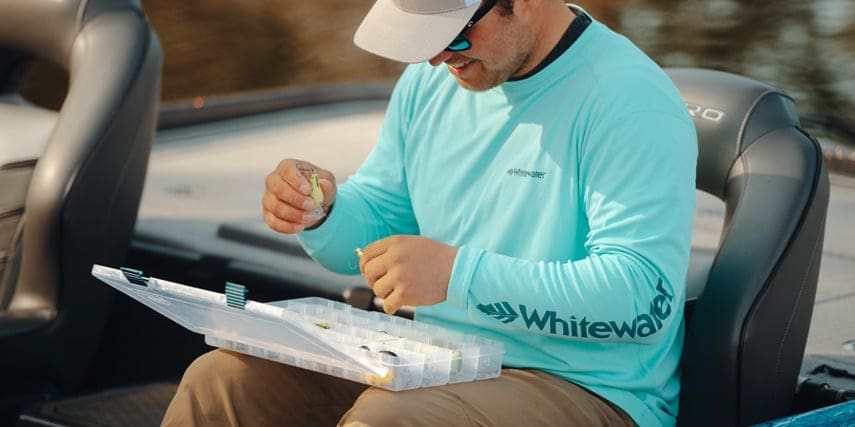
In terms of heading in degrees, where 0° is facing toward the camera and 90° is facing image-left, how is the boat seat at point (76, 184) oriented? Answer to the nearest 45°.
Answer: approximately 45°

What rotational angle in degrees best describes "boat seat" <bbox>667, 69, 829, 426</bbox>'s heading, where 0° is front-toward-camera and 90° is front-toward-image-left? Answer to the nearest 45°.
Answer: approximately 45°

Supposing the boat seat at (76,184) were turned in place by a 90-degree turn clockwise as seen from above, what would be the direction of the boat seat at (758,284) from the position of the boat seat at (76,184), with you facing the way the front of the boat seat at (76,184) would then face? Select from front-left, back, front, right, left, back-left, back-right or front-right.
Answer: back

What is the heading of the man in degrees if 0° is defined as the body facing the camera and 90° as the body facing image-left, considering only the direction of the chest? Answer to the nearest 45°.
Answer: approximately 45°

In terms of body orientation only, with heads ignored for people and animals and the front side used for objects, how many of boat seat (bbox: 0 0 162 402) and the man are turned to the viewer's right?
0

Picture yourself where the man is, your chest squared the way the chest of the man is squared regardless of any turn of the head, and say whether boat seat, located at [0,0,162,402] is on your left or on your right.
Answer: on your right

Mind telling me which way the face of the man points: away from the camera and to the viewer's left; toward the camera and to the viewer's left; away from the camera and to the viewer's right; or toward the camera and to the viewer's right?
toward the camera and to the viewer's left

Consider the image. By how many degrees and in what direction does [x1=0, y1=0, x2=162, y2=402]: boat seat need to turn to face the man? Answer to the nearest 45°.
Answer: approximately 90° to its left
